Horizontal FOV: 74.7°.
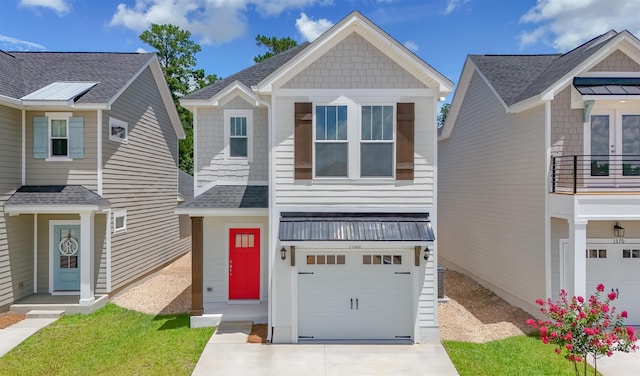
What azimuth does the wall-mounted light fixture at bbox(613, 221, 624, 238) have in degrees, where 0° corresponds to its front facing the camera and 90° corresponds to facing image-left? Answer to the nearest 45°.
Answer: approximately 315°

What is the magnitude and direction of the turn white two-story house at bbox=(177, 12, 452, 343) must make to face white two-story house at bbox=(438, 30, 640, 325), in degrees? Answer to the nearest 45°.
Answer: approximately 90° to its left

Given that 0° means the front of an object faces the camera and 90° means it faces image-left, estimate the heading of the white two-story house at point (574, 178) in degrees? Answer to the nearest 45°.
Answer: approximately 315°

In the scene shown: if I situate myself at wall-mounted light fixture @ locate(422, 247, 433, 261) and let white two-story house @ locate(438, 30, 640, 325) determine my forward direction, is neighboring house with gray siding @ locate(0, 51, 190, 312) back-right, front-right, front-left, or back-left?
back-left

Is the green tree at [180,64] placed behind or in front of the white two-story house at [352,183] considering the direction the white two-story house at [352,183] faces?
behind

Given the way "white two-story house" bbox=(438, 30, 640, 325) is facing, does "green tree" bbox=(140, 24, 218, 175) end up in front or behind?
behind

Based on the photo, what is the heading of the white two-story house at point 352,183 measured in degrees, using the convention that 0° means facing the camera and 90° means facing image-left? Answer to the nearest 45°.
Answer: approximately 0°

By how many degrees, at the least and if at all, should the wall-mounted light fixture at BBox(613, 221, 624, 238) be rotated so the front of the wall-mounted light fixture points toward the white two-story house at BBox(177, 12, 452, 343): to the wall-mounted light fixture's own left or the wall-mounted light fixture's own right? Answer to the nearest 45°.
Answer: approximately 90° to the wall-mounted light fixture's own right

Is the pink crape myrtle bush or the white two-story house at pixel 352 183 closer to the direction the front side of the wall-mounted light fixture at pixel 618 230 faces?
the pink crape myrtle bush
